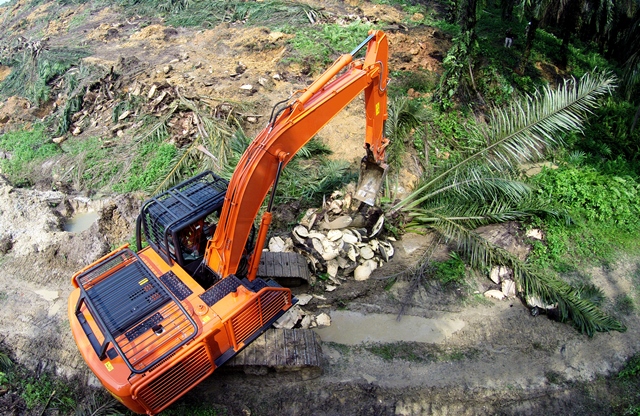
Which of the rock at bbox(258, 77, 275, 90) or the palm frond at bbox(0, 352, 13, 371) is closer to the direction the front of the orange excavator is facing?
the rock

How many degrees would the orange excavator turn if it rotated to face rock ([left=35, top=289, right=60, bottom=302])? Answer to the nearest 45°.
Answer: approximately 90° to its left

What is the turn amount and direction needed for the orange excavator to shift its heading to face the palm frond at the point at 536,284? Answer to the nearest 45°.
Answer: approximately 45° to its right

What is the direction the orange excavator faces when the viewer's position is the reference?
facing away from the viewer and to the right of the viewer

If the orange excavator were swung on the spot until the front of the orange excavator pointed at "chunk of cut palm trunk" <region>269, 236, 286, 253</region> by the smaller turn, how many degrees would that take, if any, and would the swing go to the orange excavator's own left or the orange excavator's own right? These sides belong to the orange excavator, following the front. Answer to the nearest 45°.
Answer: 0° — it already faces it

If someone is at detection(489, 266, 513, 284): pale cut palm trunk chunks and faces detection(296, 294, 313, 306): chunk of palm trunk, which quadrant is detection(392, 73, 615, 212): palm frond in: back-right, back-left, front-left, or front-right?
back-right

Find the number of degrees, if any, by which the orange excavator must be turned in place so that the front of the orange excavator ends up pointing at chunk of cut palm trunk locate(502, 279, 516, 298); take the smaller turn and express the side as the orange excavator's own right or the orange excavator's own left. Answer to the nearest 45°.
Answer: approximately 45° to the orange excavator's own right

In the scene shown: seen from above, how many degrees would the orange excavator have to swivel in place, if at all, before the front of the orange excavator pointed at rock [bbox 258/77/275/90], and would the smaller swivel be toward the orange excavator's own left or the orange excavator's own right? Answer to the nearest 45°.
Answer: approximately 45° to the orange excavator's own left
